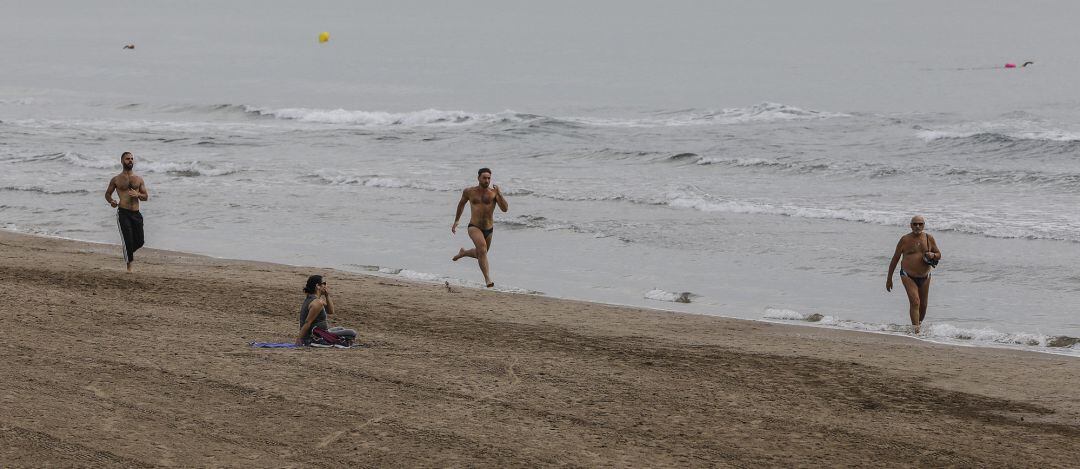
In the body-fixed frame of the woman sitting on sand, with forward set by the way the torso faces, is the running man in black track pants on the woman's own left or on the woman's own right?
on the woman's own left

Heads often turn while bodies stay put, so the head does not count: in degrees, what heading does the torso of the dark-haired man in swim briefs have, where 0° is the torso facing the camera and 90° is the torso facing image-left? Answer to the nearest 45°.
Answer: approximately 315°

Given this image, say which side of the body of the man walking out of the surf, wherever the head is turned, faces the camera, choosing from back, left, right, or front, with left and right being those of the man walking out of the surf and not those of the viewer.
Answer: front

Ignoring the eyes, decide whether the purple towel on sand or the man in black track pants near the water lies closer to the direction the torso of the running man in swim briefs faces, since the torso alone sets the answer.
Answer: the purple towel on sand

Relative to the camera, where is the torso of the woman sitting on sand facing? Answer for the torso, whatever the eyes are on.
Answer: to the viewer's right
